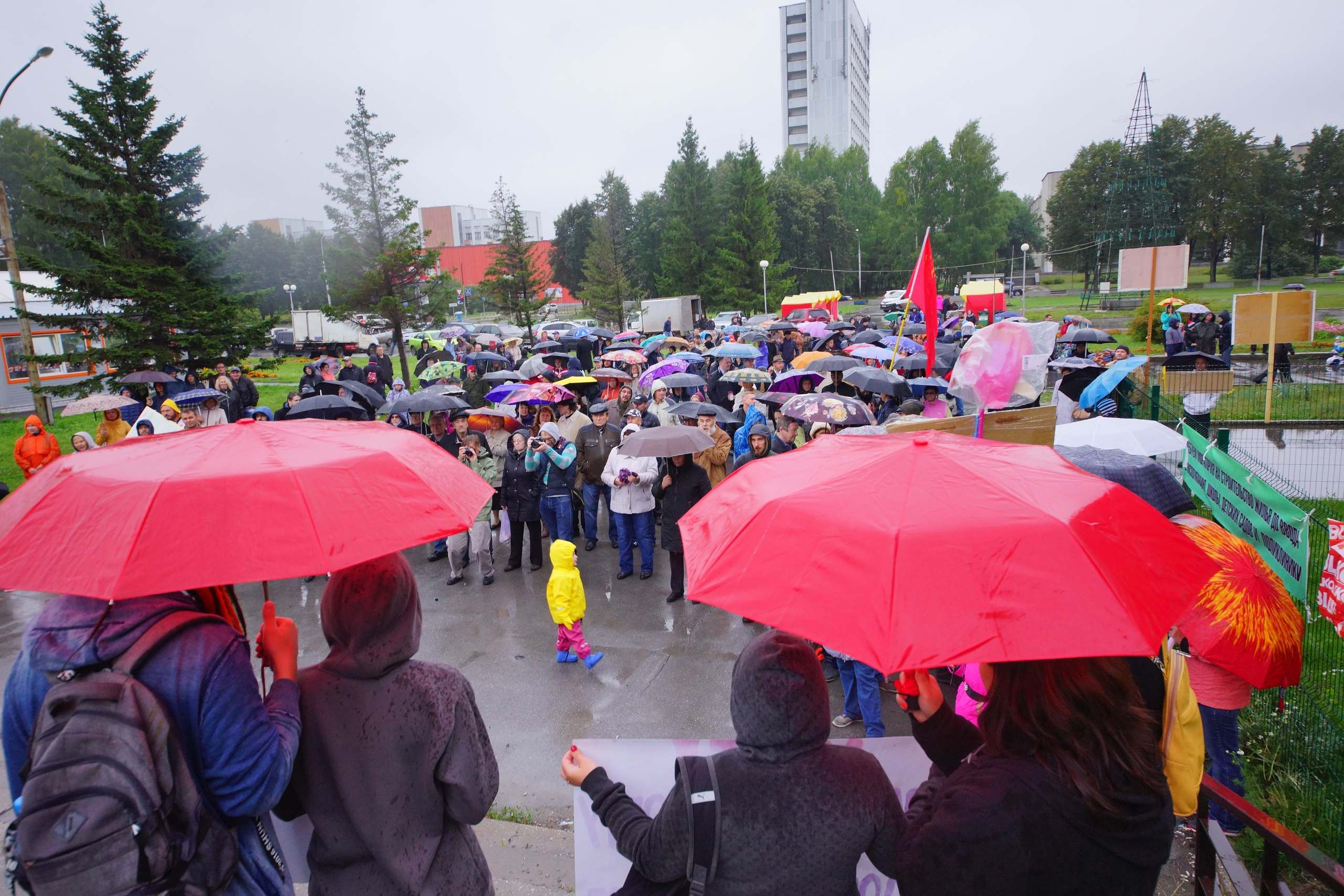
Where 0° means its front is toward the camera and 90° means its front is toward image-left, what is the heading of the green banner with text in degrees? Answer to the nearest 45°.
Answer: approximately 45°

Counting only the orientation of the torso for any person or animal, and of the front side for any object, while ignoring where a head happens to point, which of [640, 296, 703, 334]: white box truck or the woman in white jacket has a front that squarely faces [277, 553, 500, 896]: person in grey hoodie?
the woman in white jacket

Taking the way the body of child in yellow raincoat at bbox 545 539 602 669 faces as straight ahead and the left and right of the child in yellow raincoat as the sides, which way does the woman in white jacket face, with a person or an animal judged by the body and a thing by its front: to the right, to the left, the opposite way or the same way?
to the right

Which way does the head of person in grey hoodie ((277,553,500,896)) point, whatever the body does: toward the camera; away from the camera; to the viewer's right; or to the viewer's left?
away from the camera

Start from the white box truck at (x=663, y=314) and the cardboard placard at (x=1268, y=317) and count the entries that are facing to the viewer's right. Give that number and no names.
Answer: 0

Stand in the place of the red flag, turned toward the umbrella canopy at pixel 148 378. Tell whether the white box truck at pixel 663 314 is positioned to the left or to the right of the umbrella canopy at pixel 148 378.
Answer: right

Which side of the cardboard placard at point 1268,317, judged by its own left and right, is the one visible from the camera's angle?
back

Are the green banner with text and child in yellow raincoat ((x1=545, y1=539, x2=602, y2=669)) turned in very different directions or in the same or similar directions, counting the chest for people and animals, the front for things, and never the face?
very different directions

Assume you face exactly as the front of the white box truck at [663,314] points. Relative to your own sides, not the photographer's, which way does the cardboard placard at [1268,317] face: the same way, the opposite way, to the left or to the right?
to the right

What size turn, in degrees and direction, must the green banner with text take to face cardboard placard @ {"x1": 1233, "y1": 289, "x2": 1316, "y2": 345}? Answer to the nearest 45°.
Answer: approximately 135° to its right

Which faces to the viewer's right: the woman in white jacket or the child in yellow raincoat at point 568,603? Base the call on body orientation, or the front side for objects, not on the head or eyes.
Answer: the child in yellow raincoat

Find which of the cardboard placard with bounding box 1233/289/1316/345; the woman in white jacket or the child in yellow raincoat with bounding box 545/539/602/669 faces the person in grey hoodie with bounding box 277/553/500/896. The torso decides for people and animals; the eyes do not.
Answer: the woman in white jacket

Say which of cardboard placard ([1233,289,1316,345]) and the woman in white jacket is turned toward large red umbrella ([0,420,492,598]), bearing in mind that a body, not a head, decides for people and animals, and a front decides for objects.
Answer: the woman in white jacket

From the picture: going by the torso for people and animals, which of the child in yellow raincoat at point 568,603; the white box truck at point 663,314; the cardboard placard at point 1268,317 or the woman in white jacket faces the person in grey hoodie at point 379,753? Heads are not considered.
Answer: the woman in white jacket

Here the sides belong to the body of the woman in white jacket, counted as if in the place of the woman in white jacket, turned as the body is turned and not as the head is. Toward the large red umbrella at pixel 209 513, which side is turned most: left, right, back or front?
front
